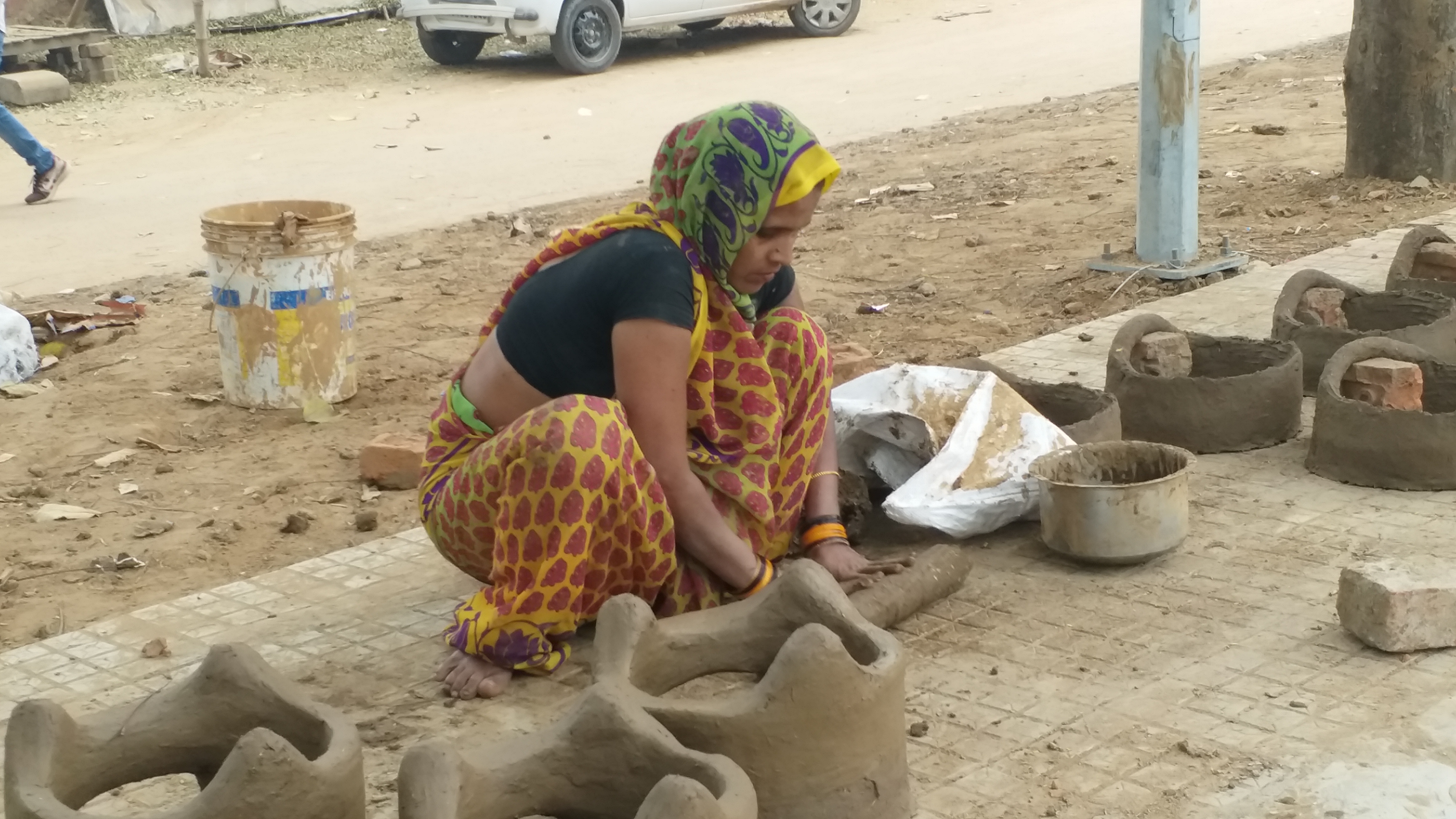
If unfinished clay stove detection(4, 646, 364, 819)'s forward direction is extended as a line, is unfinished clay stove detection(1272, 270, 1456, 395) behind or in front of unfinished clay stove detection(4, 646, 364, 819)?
behind

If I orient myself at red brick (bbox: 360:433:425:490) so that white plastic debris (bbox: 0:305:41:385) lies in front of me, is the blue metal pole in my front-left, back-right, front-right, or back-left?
back-right

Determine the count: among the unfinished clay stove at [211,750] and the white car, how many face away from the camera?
0

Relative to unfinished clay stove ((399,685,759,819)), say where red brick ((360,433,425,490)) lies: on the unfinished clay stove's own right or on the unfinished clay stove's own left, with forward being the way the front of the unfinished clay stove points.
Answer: on the unfinished clay stove's own right

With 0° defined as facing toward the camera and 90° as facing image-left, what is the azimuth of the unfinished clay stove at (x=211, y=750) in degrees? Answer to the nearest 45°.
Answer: approximately 45°

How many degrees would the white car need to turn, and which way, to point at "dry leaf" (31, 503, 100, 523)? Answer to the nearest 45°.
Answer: approximately 45° to its left

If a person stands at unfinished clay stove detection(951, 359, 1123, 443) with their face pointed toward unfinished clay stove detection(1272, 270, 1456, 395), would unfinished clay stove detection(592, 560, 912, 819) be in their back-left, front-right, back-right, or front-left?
back-right
